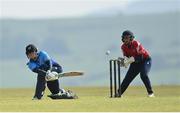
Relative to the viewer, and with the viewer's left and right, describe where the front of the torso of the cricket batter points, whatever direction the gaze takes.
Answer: facing the viewer and to the left of the viewer
